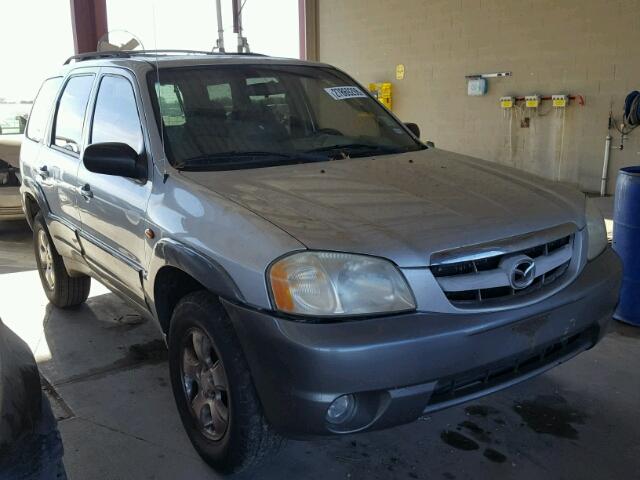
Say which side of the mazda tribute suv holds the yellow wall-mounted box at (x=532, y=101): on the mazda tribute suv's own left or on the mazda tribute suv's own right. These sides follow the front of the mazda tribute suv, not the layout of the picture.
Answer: on the mazda tribute suv's own left

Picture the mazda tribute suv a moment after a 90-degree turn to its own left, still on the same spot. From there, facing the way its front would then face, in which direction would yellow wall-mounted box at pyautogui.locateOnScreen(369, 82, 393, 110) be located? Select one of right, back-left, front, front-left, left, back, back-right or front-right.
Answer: front-left

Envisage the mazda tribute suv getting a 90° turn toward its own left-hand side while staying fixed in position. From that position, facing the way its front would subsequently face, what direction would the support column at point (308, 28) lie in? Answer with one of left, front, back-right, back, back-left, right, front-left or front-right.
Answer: front-left

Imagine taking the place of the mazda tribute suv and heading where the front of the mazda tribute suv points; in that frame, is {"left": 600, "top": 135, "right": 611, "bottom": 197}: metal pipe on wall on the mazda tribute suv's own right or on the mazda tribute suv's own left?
on the mazda tribute suv's own left

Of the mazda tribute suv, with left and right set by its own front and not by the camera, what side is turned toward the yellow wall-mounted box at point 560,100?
left

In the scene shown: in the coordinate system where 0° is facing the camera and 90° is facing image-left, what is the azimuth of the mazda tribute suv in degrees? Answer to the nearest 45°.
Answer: approximately 315°
